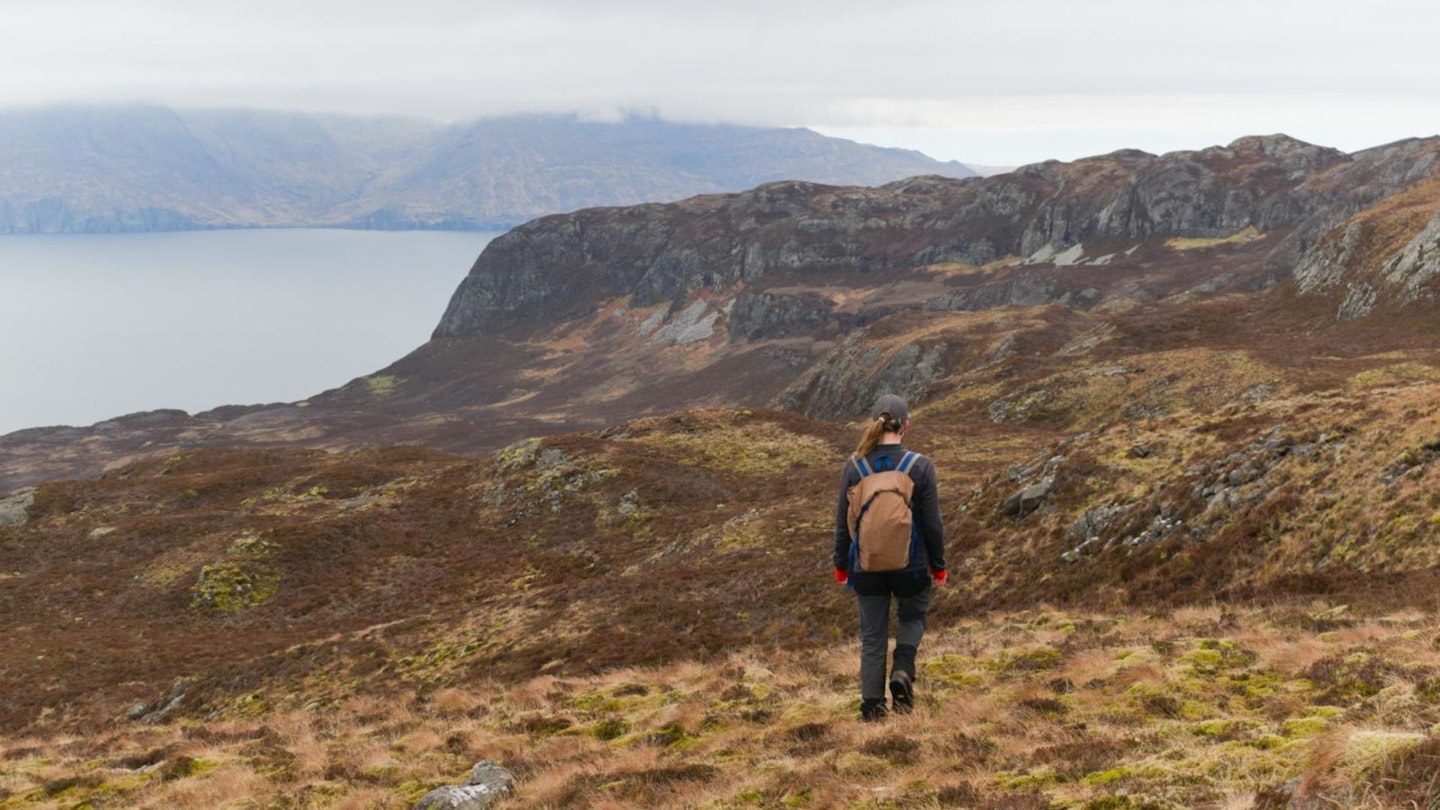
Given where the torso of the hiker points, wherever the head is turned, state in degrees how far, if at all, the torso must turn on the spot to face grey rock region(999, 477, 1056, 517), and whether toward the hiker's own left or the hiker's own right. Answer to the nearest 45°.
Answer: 0° — they already face it

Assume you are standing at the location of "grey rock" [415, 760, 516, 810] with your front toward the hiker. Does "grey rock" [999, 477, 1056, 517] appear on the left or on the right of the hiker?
left

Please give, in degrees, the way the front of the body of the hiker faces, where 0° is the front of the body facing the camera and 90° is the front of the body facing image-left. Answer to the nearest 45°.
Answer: approximately 180°

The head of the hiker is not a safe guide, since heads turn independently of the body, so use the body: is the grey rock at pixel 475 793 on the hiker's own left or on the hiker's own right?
on the hiker's own left
